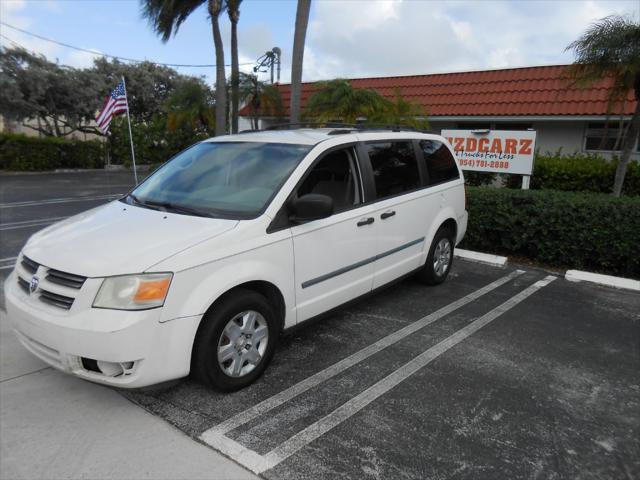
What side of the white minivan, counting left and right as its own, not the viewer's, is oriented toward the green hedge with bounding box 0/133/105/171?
right

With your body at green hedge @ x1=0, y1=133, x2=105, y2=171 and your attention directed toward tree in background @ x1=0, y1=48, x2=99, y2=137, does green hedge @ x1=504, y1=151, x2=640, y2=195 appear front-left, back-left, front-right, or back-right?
back-right

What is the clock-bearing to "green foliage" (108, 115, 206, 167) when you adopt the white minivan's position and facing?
The green foliage is roughly at 4 o'clock from the white minivan.

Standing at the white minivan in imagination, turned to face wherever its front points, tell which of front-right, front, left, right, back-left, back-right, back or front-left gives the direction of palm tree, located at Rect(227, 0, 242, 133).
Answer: back-right

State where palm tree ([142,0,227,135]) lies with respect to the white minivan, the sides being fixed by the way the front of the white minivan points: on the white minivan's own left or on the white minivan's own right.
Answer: on the white minivan's own right

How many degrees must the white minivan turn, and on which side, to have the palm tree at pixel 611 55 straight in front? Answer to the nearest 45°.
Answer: approximately 180°

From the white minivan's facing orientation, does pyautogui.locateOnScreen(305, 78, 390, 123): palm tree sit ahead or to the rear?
to the rear

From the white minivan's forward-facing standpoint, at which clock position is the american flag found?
The american flag is roughly at 4 o'clock from the white minivan.

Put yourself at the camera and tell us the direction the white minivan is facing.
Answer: facing the viewer and to the left of the viewer
